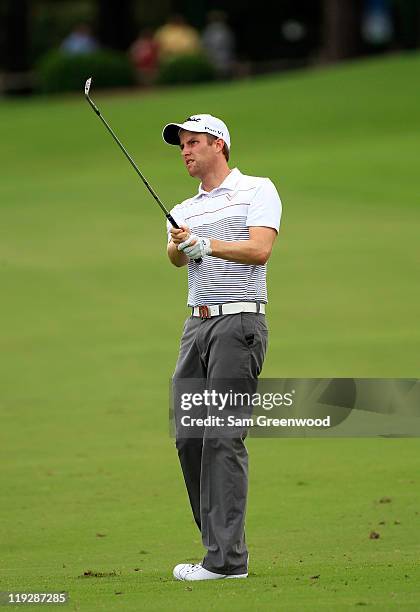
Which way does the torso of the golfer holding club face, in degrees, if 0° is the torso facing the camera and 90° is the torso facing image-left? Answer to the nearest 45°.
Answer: approximately 45°

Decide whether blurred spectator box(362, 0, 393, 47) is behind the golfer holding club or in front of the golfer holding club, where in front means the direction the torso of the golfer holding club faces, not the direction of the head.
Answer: behind

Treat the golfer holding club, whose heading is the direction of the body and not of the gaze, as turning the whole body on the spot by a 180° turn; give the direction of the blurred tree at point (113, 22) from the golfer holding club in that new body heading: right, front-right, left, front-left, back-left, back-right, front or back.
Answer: front-left

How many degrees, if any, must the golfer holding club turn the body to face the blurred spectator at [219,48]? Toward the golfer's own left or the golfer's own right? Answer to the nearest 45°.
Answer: approximately 135° to the golfer's own right

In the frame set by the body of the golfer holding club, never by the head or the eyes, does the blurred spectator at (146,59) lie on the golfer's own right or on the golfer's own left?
on the golfer's own right

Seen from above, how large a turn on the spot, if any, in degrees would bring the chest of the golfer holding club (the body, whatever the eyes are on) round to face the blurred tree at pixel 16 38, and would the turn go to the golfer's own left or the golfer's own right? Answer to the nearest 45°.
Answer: approximately 135° to the golfer's own right

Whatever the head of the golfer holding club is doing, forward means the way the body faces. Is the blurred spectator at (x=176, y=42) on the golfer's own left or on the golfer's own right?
on the golfer's own right

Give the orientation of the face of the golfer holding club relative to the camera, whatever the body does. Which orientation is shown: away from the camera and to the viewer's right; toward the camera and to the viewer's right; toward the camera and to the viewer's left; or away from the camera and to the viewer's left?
toward the camera and to the viewer's left
